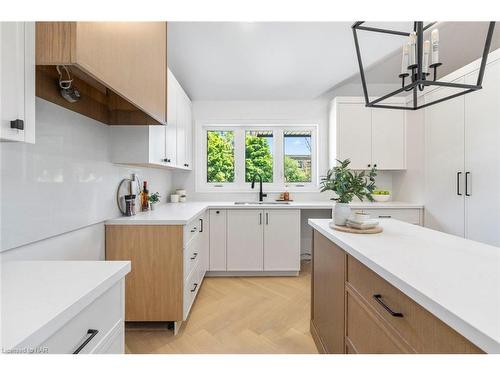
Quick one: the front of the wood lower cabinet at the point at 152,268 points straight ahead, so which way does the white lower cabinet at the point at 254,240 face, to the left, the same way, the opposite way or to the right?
to the right

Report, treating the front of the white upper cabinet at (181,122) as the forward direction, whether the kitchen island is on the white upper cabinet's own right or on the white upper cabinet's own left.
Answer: on the white upper cabinet's own right

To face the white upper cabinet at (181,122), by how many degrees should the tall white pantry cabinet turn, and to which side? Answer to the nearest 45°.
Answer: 0° — it already faces it

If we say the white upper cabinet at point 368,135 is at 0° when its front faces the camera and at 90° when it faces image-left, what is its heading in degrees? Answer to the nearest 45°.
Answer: approximately 0°

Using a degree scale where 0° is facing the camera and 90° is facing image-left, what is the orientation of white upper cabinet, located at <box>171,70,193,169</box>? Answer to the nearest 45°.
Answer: approximately 270°

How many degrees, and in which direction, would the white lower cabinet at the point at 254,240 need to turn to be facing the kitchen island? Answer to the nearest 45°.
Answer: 0° — it already faces it

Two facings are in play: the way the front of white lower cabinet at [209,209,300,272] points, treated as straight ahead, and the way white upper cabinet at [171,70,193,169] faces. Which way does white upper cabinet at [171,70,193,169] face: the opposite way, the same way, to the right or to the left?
to the left

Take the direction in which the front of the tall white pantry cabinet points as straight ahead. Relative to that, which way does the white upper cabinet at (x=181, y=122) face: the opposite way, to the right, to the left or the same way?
the opposite way

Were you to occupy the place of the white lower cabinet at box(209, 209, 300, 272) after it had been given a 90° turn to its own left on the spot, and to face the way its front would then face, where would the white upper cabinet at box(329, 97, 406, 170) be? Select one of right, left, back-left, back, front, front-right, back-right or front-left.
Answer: front

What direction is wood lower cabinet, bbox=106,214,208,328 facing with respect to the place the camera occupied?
facing to the right of the viewer
